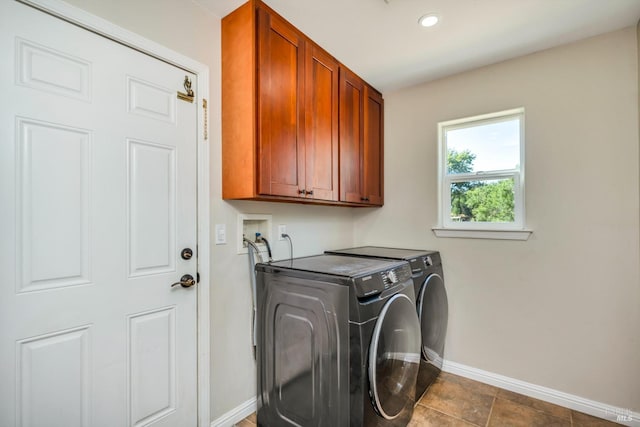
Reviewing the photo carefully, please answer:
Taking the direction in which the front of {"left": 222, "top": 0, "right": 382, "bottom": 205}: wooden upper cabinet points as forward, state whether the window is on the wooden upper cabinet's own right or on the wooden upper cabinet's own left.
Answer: on the wooden upper cabinet's own left

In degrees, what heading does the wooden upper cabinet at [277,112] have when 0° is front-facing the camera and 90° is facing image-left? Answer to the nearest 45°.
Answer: approximately 315°

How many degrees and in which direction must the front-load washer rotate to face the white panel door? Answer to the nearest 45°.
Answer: approximately 135° to its right

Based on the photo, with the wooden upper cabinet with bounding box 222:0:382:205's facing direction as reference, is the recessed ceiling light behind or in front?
in front

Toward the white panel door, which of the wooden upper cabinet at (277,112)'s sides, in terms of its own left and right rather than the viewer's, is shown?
right

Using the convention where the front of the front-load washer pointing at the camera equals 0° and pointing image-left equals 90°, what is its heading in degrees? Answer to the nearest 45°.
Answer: approximately 315°

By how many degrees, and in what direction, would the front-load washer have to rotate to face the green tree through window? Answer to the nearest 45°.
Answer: approximately 90° to its left

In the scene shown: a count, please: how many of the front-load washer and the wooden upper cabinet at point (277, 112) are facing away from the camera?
0
